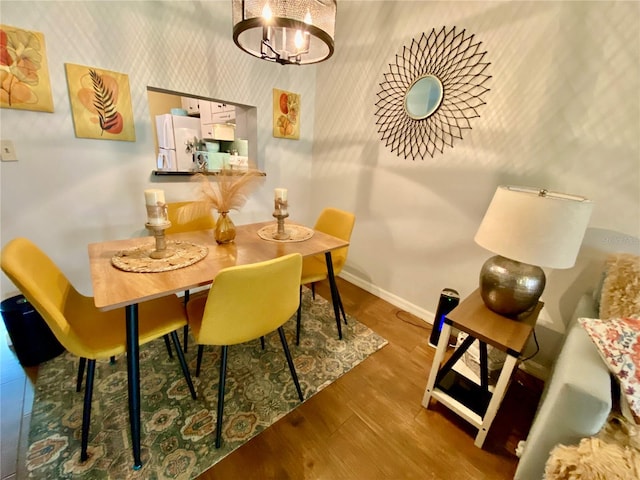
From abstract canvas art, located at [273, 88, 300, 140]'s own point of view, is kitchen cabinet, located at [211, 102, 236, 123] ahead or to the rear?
to the rear

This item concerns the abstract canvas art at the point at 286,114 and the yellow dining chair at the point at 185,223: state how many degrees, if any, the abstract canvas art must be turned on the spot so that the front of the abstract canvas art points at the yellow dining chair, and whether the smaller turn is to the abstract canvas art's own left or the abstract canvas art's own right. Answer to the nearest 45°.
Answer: approximately 90° to the abstract canvas art's own right

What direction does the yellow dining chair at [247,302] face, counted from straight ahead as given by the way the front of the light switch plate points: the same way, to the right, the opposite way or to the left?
the opposite way

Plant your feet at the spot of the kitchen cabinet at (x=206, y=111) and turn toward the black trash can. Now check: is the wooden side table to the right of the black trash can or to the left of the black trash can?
left

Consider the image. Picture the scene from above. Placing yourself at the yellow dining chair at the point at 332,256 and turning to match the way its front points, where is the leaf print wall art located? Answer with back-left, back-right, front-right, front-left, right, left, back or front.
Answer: front-right

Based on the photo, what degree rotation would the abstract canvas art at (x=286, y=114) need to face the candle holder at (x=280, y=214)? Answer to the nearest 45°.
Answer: approximately 45° to its right

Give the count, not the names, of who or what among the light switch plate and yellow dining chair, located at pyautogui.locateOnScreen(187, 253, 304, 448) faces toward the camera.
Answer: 1

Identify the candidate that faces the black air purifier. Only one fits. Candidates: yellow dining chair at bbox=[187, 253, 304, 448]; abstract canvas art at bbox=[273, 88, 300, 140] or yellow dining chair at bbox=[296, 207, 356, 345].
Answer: the abstract canvas art

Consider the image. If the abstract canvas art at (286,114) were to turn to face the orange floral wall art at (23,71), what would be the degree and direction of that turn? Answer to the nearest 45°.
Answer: approximately 90° to its right

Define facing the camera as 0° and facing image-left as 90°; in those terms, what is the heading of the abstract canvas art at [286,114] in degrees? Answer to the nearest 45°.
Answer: approximately 315°

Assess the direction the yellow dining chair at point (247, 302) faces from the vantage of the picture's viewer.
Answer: facing away from the viewer and to the left of the viewer

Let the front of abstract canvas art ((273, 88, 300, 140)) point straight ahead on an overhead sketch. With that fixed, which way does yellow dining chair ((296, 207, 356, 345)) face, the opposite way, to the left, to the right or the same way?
to the right

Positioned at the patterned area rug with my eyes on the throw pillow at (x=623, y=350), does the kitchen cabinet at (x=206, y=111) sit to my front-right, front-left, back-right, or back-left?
back-left
